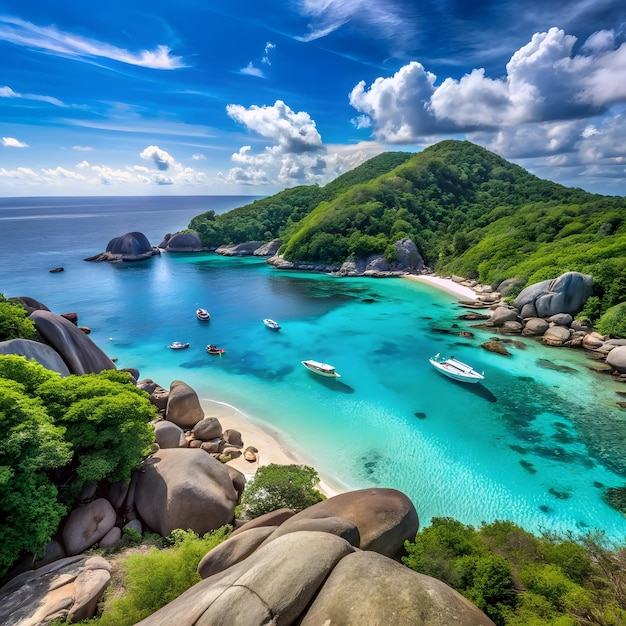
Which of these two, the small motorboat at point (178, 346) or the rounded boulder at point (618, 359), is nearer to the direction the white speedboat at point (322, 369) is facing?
the small motorboat

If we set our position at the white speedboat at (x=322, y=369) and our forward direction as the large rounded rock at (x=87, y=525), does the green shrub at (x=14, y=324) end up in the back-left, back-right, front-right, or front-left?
front-right

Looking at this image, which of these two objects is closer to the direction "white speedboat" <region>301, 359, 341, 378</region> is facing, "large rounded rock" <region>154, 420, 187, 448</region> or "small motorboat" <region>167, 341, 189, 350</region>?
the small motorboat

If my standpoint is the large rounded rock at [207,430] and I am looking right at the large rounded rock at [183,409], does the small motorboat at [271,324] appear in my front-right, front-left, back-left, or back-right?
front-right

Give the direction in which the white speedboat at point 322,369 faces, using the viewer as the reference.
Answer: facing away from the viewer and to the left of the viewer

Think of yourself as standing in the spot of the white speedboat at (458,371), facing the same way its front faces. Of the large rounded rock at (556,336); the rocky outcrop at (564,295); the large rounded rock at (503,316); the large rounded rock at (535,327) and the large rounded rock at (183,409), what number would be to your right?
1

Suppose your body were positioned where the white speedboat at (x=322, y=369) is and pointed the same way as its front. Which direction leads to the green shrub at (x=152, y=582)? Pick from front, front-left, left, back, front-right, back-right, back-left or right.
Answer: back-left

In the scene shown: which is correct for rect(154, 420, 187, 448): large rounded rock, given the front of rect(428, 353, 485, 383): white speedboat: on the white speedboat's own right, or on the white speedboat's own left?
on the white speedboat's own right
